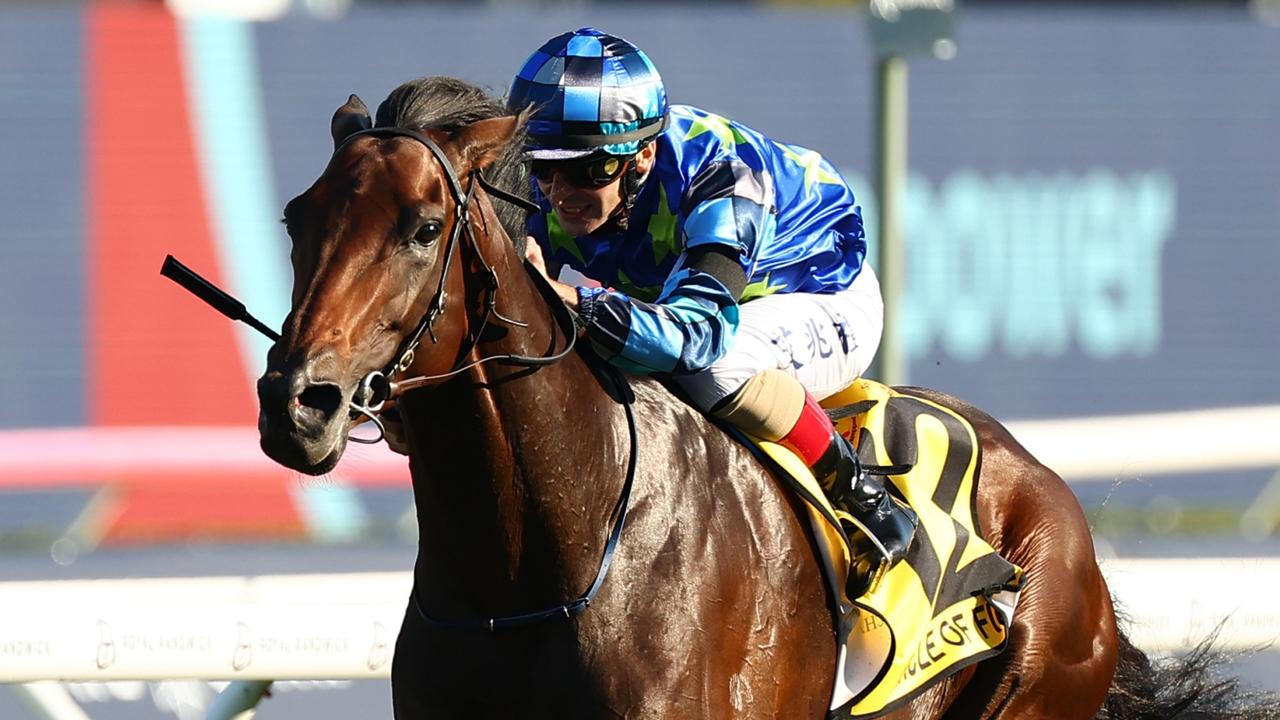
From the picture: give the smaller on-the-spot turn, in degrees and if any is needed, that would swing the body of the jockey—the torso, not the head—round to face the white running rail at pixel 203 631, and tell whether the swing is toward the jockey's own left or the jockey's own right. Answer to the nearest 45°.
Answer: approximately 90° to the jockey's own right

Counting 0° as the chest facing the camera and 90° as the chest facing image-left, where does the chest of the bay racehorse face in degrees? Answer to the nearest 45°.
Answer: approximately 45°

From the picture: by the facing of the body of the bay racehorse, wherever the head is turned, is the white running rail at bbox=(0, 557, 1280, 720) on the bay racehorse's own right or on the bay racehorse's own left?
on the bay racehorse's own right

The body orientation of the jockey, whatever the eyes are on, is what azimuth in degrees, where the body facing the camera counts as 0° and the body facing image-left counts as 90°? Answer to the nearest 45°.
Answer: approximately 45°
